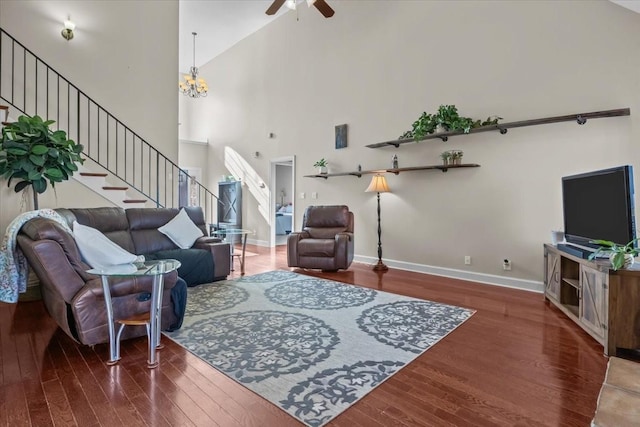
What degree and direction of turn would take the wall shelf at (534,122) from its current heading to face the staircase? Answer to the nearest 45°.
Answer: approximately 45° to its right

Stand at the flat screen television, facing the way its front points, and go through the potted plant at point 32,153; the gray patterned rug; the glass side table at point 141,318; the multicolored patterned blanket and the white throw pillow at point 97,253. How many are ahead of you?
5

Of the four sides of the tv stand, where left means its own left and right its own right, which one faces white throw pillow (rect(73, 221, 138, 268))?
front

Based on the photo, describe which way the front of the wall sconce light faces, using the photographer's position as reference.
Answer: facing the viewer and to the right of the viewer

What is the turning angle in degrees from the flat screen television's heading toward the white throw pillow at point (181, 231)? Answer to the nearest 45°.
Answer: approximately 45° to its right

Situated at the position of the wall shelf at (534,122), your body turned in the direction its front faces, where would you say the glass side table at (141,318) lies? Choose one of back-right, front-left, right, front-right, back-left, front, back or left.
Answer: front

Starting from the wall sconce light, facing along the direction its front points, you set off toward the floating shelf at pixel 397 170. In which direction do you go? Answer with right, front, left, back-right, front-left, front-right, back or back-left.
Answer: front

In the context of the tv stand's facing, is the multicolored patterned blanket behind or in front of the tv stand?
in front

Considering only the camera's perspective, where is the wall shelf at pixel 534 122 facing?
facing the viewer and to the left of the viewer

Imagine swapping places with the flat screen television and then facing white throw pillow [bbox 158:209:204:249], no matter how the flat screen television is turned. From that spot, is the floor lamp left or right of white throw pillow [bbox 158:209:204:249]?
right

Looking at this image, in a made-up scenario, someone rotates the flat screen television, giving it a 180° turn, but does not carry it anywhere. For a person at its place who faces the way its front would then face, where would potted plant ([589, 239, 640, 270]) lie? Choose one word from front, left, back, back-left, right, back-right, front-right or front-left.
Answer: back-right
